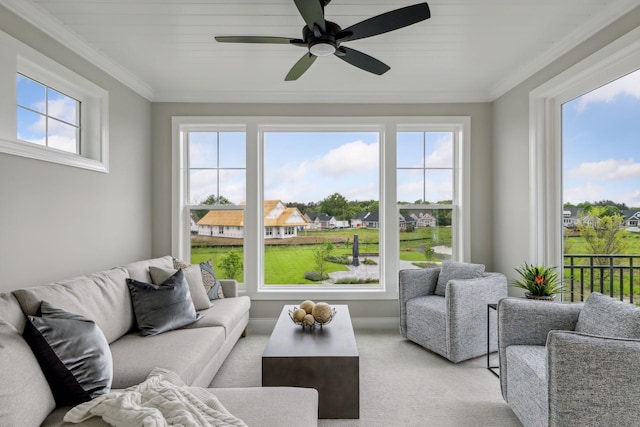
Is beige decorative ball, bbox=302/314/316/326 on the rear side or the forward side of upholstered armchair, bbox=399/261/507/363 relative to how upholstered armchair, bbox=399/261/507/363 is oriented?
on the forward side

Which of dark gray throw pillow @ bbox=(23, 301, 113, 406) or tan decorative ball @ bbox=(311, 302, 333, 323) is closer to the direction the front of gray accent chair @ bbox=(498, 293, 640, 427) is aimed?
the dark gray throw pillow

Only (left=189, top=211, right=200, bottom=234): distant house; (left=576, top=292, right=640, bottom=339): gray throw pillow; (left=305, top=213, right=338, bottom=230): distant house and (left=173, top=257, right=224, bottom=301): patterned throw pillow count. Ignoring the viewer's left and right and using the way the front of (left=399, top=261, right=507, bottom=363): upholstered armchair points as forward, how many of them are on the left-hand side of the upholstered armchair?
1

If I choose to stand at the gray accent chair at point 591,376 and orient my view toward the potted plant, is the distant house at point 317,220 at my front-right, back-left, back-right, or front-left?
front-left

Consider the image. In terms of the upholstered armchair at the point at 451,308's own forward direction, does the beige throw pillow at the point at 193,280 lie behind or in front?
in front

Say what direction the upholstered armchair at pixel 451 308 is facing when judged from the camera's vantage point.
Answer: facing the viewer and to the left of the viewer

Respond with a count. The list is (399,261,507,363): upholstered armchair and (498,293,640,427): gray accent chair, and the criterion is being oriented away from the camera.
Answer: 0

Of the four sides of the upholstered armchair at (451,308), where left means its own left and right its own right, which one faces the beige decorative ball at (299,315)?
front

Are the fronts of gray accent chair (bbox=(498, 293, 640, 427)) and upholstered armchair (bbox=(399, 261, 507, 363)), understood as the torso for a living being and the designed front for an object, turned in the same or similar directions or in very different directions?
same or similar directions

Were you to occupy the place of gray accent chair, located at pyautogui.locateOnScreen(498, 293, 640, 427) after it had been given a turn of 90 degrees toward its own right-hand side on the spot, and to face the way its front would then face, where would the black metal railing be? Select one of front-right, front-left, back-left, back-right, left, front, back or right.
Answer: front-right

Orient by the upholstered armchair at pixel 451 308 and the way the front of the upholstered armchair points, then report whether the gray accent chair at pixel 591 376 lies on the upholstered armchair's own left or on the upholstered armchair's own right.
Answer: on the upholstered armchair's own left

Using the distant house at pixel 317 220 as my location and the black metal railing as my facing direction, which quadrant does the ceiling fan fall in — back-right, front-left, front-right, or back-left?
front-right

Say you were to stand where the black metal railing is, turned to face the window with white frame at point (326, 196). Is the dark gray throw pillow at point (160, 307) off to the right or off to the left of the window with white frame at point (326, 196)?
left

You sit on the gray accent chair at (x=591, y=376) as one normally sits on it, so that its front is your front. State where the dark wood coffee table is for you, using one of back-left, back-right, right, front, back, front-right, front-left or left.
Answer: front-right

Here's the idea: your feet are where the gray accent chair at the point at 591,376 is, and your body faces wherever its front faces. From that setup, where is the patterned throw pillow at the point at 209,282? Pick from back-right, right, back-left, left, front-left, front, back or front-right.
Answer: front-right

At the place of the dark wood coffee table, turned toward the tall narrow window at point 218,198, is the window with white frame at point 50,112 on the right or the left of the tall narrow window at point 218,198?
left

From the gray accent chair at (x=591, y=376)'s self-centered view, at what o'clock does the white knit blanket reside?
The white knit blanket is roughly at 12 o'clock from the gray accent chair.
